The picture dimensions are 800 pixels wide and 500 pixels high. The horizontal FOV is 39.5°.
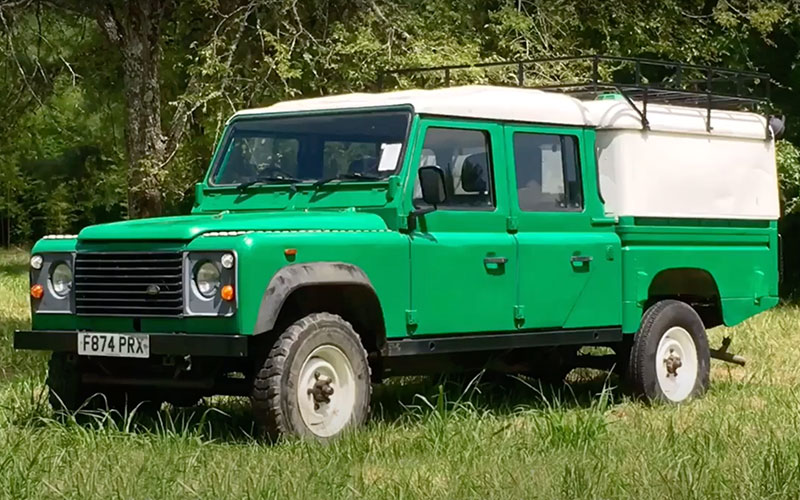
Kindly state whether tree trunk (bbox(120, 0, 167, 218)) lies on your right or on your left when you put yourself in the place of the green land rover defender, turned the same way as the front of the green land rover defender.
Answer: on your right

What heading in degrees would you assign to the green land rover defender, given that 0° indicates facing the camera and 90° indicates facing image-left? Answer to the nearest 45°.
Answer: approximately 45°
